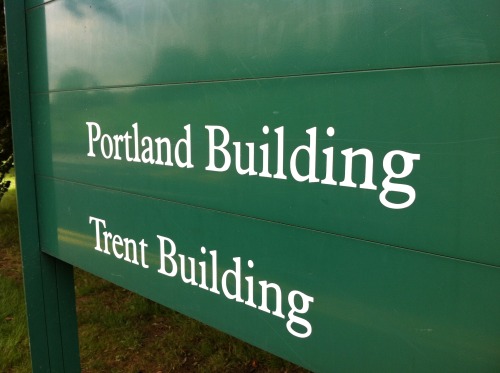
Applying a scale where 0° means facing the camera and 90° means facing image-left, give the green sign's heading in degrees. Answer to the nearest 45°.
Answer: approximately 45°
